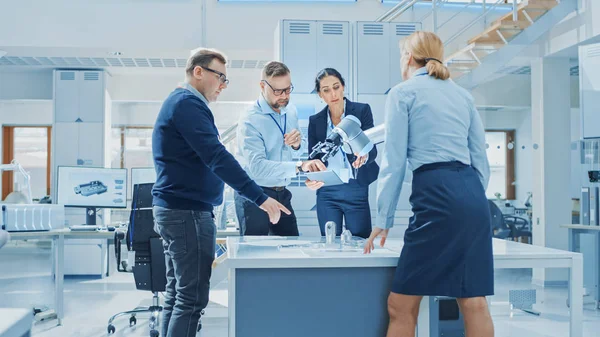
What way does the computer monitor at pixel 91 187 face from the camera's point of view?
toward the camera

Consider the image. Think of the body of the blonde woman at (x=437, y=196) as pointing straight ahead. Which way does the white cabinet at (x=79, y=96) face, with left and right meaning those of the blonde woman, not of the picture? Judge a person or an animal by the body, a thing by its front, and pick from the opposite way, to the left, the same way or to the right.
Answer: the opposite way

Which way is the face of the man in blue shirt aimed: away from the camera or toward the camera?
toward the camera

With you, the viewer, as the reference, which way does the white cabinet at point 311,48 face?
facing the viewer

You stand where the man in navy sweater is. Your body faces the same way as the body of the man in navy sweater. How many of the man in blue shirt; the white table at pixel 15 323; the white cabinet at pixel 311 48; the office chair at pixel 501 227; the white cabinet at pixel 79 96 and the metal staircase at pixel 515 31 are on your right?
1

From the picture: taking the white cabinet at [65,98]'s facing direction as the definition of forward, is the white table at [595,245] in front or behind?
in front

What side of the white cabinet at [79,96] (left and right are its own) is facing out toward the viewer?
front

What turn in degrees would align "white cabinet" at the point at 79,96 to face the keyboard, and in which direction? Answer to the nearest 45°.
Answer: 0° — it already faces it

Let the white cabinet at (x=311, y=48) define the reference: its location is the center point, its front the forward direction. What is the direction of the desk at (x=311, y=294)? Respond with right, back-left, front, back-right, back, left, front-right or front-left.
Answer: front

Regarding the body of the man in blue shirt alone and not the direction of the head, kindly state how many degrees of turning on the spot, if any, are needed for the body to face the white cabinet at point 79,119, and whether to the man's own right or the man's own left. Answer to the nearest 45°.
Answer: approximately 180°

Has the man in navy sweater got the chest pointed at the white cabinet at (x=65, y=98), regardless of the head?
no

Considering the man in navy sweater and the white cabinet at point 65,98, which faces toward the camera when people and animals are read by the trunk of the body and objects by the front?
the white cabinet

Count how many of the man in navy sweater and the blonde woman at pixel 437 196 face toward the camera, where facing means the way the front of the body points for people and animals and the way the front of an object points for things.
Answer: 0

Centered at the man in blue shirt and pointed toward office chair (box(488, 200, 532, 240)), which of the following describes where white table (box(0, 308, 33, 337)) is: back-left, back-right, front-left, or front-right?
back-right

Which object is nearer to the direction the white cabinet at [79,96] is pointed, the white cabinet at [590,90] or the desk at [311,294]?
the desk

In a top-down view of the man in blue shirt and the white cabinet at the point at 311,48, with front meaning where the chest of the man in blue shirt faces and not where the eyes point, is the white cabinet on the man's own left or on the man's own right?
on the man's own left

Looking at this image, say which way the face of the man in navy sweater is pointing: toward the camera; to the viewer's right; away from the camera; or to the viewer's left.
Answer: to the viewer's right

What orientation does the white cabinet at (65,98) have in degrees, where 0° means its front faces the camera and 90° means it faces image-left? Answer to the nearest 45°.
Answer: approximately 0°

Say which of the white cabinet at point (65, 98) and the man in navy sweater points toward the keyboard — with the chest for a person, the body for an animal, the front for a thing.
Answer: the white cabinet
